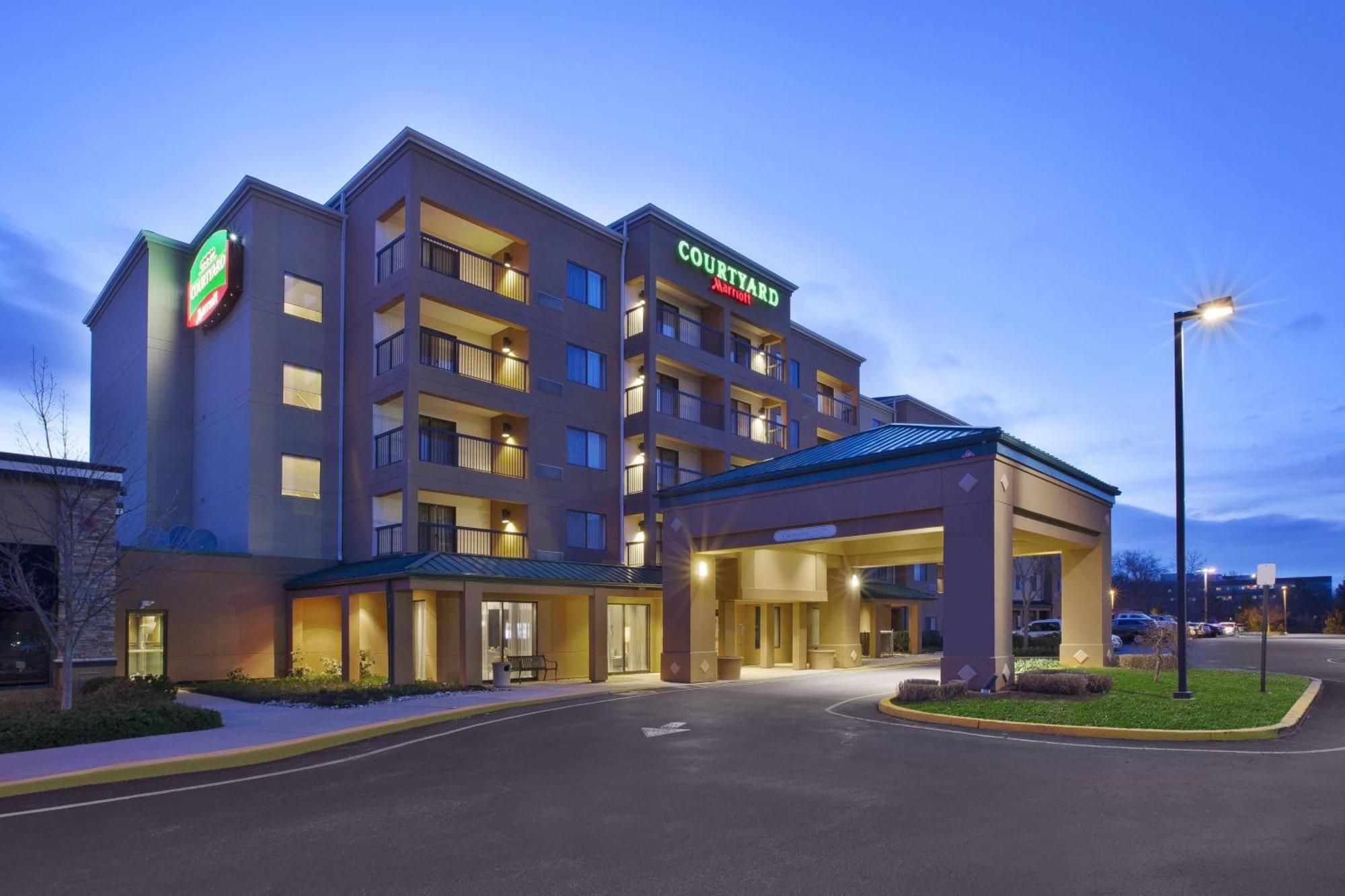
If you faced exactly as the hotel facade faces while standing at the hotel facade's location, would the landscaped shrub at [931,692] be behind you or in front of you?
in front

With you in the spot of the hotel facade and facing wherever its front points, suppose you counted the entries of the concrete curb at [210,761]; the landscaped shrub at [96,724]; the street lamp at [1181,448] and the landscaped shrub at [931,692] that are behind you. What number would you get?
0

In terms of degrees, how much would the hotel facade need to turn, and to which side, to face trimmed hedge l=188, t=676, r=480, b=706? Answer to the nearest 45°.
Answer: approximately 45° to its right

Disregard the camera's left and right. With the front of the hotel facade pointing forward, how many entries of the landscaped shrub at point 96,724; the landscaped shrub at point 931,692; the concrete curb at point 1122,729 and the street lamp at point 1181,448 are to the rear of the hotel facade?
0

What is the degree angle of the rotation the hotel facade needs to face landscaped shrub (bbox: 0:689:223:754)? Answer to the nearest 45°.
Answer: approximately 45° to its right

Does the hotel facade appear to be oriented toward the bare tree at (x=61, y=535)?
no

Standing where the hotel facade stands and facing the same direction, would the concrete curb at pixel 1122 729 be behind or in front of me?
in front
